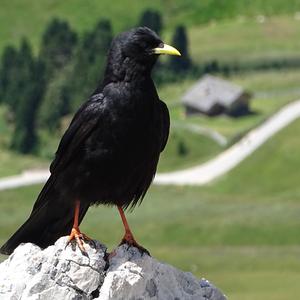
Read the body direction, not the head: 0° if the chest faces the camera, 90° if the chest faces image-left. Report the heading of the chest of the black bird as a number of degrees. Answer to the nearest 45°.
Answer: approximately 315°
